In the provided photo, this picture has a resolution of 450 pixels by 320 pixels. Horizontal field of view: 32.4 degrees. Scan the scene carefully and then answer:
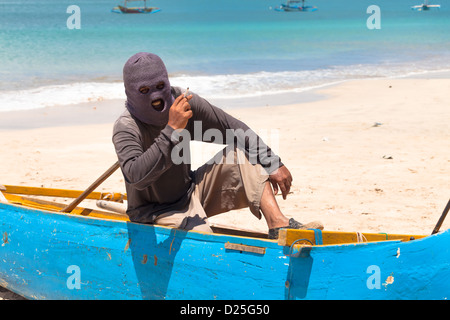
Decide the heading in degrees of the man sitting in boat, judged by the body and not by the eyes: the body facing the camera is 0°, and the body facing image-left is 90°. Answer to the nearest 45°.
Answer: approximately 315°
